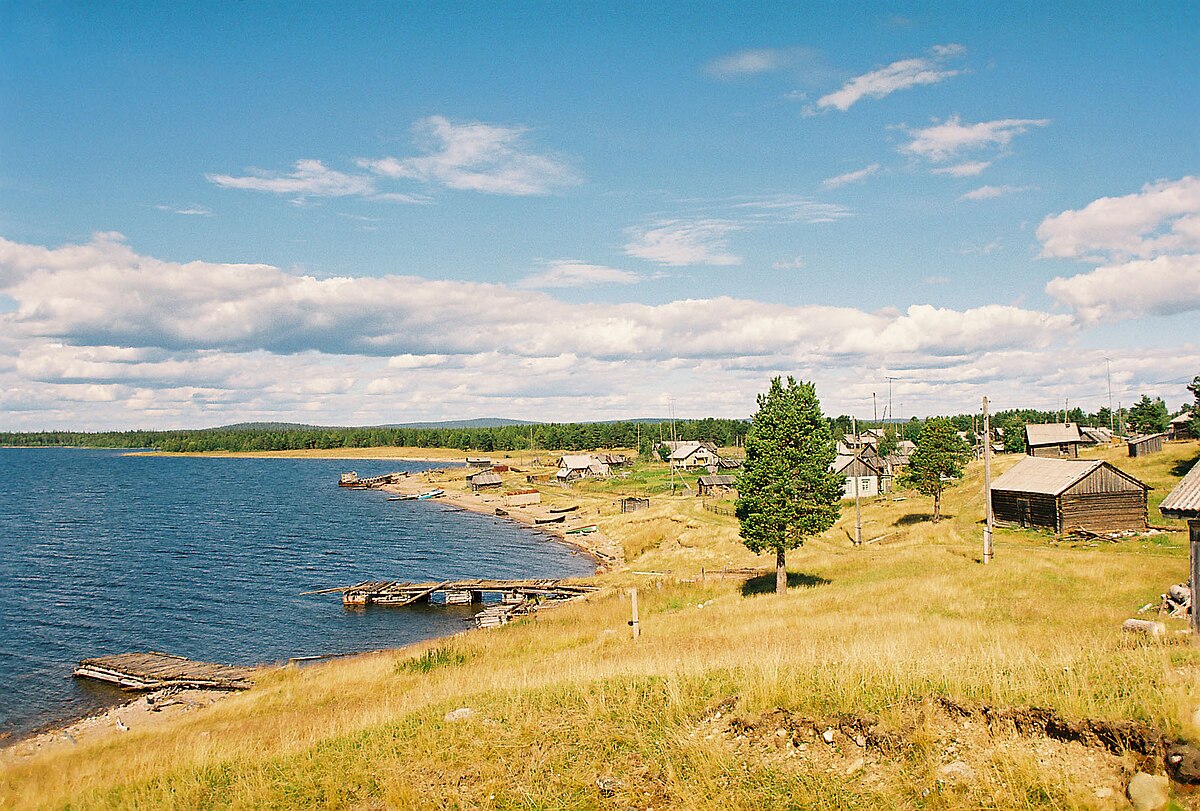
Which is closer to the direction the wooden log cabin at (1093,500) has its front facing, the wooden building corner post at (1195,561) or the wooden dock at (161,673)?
the wooden dock

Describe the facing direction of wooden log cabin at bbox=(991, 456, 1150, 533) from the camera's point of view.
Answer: facing the viewer and to the left of the viewer

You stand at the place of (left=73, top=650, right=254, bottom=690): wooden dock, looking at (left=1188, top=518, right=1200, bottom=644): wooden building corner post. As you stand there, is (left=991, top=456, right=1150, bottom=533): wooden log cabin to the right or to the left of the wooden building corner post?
left

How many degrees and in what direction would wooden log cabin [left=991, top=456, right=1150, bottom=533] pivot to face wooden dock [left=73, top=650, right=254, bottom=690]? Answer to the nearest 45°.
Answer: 0° — it already faces it

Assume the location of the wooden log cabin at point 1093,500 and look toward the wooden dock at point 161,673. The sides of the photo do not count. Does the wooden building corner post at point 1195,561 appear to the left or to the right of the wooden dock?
left

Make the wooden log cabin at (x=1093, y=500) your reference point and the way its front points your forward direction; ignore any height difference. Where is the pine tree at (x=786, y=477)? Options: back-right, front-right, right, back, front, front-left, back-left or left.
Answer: front

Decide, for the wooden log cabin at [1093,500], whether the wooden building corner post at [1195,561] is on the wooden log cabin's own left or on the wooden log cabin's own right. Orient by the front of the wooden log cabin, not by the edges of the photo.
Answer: on the wooden log cabin's own left
